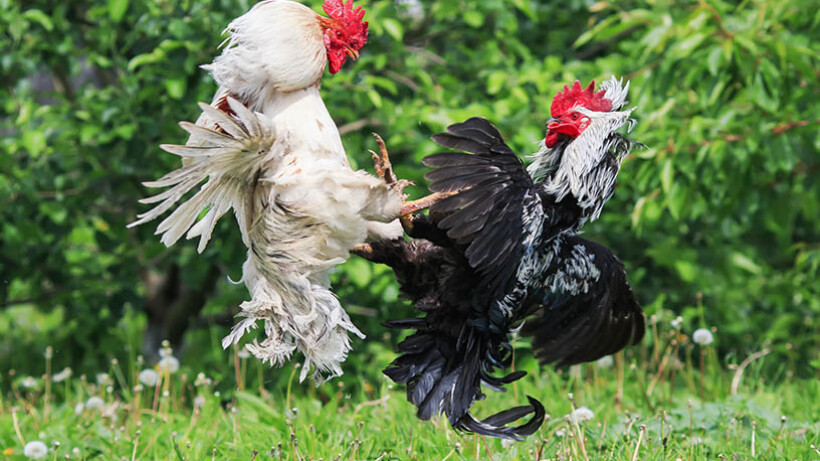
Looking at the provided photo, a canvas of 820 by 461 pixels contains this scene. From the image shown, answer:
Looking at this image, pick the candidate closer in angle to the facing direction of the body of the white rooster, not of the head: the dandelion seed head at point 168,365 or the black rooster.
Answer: the black rooster

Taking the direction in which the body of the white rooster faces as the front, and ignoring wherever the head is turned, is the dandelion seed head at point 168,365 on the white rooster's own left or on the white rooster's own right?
on the white rooster's own left

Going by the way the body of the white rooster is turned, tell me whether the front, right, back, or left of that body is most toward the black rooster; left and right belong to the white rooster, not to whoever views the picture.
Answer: front

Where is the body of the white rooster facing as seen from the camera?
to the viewer's right
